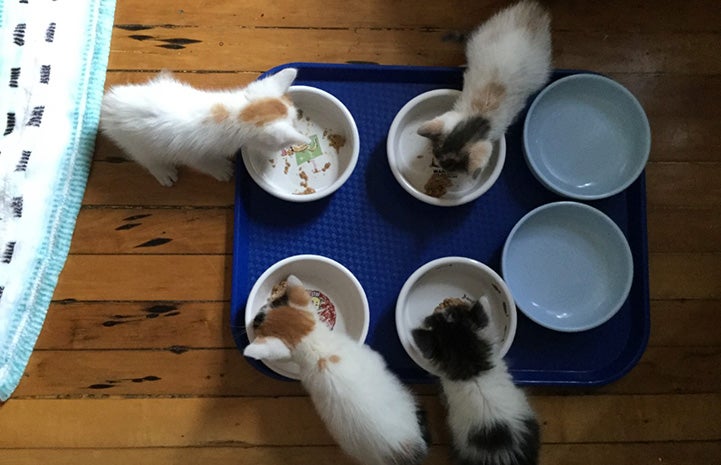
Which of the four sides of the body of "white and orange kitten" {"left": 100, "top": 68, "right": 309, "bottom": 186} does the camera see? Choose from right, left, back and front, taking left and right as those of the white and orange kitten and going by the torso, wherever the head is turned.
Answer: right

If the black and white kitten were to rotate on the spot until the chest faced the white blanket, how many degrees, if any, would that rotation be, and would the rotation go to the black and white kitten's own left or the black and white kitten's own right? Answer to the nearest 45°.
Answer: approximately 90° to the black and white kitten's own left

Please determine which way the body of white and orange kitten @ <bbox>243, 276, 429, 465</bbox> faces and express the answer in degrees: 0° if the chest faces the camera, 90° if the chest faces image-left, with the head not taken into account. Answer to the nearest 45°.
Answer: approximately 135°

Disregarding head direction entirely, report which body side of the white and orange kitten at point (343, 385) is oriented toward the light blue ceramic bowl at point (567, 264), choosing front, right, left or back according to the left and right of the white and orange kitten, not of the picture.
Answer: right

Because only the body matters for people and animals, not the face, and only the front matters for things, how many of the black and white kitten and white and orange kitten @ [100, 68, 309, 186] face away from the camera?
1

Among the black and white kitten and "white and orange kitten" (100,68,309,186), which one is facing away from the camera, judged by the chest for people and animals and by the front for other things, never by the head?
the black and white kitten

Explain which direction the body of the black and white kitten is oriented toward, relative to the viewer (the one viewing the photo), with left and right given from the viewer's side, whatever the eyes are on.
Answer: facing away from the viewer

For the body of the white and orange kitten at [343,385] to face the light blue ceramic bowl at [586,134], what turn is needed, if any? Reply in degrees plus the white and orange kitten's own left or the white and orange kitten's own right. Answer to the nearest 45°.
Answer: approximately 90° to the white and orange kitten's own right

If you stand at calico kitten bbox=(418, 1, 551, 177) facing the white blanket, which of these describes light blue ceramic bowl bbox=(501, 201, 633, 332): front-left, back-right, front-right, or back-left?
back-left
